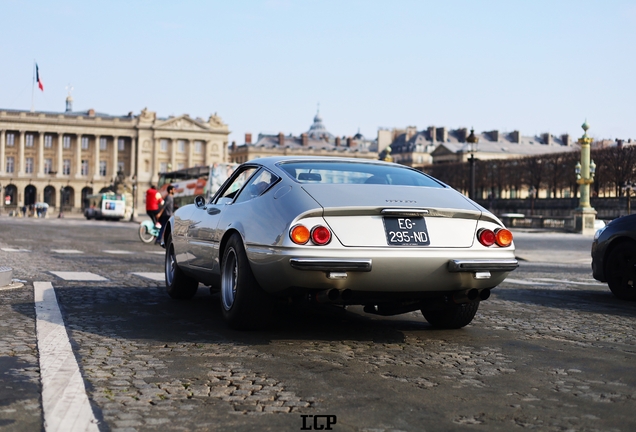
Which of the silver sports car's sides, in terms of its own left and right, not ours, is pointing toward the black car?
right

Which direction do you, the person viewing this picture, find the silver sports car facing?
facing away from the viewer and to the left of the viewer

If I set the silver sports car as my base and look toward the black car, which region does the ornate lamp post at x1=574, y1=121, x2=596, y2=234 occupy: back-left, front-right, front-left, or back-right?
front-left
